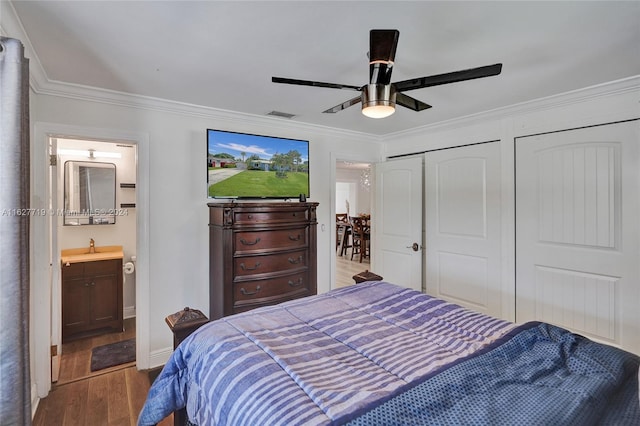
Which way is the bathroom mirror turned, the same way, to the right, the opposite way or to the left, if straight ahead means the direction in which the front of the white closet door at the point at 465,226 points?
to the left

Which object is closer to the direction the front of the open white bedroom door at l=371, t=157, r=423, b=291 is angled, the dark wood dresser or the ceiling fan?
the dark wood dresser

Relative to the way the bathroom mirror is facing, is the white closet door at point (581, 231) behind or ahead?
ahead

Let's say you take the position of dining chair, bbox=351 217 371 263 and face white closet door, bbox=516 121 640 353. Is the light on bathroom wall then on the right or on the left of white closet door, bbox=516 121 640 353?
right

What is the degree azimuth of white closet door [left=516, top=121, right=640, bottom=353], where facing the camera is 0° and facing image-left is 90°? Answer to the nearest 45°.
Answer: approximately 45°

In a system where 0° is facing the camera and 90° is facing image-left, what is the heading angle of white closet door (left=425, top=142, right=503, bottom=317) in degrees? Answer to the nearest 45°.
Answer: approximately 45°

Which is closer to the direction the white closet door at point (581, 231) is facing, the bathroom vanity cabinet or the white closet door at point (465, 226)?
the bathroom vanity cabinet

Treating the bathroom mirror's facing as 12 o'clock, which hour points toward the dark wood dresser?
The dark wood dresser is roughly at 11 o'clock from the bathroom mirror.

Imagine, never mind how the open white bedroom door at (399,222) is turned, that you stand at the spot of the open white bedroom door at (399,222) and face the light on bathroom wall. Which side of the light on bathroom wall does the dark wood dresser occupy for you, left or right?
left

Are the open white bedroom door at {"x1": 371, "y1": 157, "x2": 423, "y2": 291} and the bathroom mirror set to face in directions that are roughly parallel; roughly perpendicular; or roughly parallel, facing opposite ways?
roughly perpendicular
